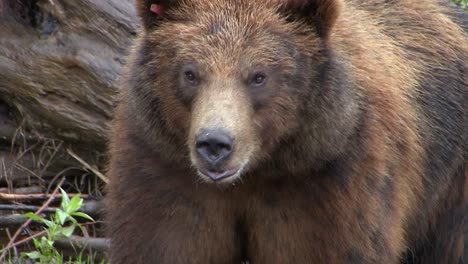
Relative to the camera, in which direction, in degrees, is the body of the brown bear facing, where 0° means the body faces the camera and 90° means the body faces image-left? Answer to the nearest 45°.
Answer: approximately 45°

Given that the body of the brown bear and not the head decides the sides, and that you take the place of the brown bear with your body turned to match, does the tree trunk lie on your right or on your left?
on your right

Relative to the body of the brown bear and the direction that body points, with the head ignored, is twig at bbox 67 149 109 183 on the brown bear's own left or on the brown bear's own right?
on the brown bear's own right

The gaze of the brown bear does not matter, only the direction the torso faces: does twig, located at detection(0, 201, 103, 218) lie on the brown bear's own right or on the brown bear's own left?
on the brown bear's own right
